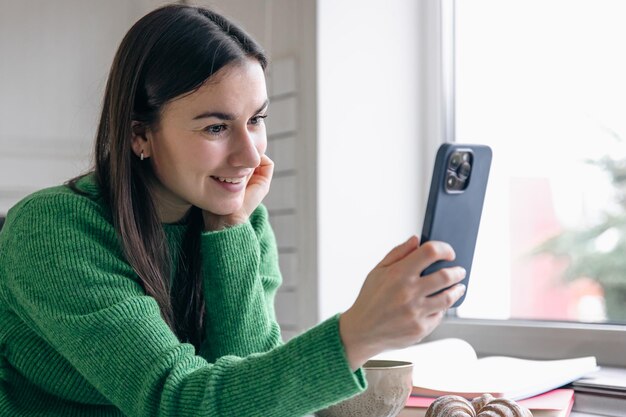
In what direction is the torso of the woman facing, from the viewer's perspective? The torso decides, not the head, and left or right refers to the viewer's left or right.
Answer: facing the viewer and to the right of the viewer
